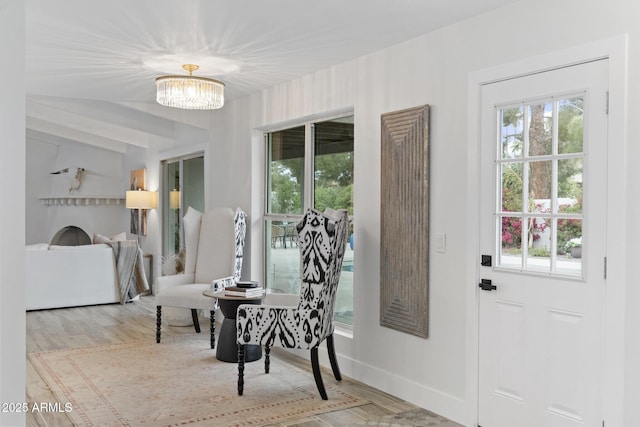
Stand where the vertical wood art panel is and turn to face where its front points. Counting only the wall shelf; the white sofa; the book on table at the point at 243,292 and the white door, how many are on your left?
1

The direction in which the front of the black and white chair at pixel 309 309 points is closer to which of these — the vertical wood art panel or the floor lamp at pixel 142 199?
the floor lamp

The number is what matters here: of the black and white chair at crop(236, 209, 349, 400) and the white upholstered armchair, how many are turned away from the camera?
0

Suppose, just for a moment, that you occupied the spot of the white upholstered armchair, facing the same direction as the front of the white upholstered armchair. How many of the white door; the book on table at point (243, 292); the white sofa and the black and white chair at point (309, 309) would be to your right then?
1

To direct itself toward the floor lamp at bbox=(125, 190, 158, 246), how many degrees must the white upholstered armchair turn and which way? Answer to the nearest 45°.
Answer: approximately 135° to its right

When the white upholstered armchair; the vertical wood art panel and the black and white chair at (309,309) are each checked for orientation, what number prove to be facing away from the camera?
0

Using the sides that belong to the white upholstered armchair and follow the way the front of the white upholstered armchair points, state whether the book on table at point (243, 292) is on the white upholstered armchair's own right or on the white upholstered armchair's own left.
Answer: on the white upholstered armchair's own left

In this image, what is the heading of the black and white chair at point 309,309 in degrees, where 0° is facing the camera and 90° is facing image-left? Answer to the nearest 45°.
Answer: approximately 90°

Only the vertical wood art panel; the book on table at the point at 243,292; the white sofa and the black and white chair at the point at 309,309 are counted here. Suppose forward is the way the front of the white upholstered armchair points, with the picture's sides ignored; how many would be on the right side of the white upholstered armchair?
1

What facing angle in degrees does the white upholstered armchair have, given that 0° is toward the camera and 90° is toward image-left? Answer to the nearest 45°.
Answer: approximately 45°

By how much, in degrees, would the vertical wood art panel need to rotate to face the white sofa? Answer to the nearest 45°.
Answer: approximately 90° to its right

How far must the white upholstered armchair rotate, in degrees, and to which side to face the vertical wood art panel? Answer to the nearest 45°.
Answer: approximately 90° to its left

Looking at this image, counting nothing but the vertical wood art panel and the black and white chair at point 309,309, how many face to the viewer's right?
0

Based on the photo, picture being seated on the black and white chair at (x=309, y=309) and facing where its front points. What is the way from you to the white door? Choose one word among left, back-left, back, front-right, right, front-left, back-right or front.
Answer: back-left

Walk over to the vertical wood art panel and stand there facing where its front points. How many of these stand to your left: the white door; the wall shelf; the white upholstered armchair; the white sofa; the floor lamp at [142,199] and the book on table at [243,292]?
1
